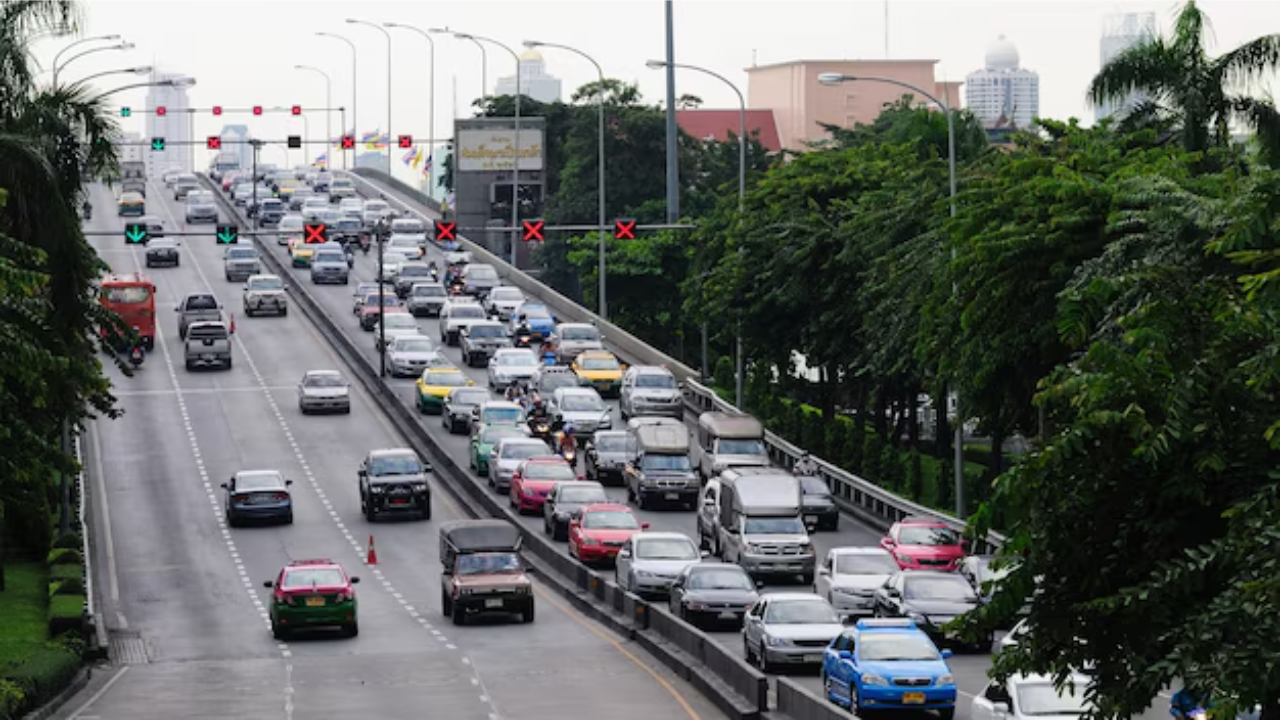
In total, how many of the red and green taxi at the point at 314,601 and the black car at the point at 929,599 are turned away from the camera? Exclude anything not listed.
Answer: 1

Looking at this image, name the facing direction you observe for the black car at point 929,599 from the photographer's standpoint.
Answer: facing the viewer and to the right of the viewer

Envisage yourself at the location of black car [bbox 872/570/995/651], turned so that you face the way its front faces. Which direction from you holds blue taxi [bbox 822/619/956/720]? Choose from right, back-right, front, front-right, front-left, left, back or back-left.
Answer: front-right

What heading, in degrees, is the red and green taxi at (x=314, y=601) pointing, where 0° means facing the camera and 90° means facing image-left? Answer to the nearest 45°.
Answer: approximately 180°

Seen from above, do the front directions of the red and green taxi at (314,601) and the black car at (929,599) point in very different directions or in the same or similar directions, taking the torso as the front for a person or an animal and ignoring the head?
very different directions

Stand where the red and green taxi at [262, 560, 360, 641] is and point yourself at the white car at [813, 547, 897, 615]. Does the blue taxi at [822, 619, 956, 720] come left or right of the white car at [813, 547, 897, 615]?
right

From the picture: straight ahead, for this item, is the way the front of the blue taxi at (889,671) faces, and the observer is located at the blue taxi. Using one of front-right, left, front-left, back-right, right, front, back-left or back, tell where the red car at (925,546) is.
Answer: back-left

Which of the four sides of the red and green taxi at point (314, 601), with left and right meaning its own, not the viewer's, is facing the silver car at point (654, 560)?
right

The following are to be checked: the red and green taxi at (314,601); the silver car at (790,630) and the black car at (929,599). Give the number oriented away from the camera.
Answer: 1

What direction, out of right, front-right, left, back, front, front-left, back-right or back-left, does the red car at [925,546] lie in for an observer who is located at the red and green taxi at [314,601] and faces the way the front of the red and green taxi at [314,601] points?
right

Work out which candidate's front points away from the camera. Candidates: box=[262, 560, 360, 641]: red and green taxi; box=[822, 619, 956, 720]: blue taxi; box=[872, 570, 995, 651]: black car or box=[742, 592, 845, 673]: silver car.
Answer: the red and green taxi
